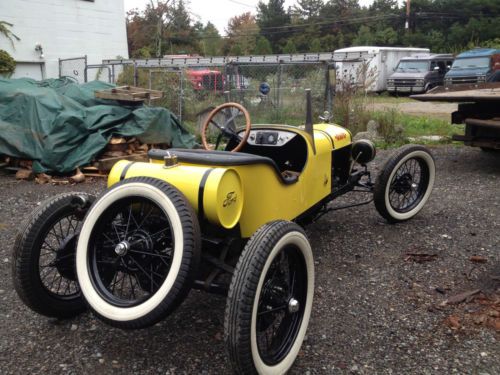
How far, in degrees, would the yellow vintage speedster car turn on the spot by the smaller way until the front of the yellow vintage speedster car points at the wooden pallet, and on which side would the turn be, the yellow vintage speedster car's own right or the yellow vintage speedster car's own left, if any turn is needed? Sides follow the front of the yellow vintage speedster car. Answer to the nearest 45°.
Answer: approximately 45° to the yellow vintage speedster car's own left

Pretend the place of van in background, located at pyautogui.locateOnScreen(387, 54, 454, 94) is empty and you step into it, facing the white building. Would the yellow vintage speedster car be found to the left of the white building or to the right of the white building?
left

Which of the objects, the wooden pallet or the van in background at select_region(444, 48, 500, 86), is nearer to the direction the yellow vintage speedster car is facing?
the van in background

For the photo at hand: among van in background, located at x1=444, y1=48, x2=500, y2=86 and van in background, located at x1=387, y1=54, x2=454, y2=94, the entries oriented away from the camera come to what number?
0

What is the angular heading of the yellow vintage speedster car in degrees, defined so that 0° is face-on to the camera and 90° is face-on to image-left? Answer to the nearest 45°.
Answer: approximately 225°

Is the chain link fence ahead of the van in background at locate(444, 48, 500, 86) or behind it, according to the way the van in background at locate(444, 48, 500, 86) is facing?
ahead

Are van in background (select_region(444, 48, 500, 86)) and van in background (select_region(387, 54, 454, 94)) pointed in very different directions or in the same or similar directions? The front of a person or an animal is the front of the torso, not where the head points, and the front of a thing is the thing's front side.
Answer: same or similar directions

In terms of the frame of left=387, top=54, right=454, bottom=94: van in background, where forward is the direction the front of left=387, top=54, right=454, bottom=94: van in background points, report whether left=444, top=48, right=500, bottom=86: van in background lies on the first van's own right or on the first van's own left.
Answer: on the first van's own left

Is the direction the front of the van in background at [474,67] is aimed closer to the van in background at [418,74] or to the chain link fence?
the chain link fence

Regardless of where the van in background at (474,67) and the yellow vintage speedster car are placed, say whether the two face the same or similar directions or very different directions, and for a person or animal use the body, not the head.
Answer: very different directions

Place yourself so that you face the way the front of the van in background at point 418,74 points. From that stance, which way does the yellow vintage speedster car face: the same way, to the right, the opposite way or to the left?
the opposite way

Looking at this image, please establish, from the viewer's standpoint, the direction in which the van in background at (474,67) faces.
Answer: facing the viewer and to the left of the viewer

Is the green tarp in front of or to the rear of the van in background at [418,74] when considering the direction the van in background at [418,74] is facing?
in front

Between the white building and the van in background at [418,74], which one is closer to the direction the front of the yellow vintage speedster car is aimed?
the van in background
